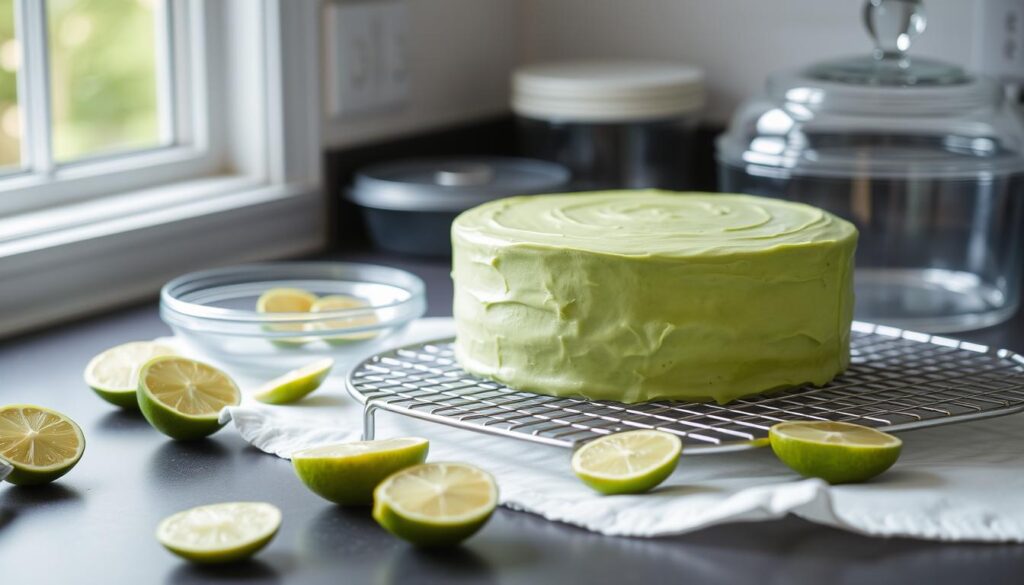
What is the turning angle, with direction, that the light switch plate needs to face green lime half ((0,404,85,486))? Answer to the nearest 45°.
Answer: approximately 45° to its right

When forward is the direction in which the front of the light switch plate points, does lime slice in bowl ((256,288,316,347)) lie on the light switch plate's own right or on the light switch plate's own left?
on the light switch plate's own right

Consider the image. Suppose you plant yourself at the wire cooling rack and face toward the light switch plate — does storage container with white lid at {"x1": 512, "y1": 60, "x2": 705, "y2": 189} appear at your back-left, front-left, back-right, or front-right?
front-right

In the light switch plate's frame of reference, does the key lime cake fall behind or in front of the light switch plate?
in front

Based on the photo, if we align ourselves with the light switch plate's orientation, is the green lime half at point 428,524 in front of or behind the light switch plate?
in front

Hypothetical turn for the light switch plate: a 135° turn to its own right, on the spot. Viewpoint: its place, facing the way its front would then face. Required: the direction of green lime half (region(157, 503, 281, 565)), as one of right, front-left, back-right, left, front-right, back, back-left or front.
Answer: left

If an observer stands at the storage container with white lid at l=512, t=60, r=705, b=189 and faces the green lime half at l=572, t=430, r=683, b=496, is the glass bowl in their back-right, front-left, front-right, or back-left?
front-right

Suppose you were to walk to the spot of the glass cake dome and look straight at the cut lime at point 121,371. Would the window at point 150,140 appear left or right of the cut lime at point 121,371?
right

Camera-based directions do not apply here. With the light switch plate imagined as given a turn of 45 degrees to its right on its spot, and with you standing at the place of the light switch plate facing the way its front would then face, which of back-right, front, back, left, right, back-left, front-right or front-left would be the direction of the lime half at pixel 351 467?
front

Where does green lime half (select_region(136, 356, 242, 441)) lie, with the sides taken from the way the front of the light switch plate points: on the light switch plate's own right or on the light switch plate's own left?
on the light switch plate's own right

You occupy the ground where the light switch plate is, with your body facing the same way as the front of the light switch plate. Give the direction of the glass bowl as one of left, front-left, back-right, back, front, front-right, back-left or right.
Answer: front-right

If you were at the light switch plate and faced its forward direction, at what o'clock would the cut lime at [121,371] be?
The cut lime is roughly at 2 o'clock from the light switch plate.

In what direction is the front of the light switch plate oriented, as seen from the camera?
facing the viewer and to the right of the viewer
